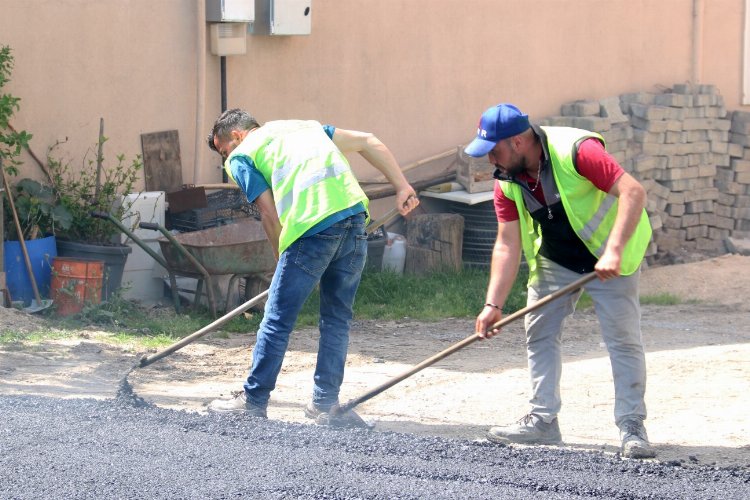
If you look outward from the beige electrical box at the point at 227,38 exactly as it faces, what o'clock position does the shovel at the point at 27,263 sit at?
The shovel is roughly at 3 o'clock from the beige electrical box.

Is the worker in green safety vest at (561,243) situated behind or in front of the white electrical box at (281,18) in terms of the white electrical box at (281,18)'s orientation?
in front

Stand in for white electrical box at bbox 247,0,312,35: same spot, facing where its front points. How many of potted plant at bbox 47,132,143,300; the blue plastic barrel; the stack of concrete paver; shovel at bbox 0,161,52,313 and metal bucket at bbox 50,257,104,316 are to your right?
4

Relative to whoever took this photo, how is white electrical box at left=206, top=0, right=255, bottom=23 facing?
facing the viewer and to the right of the viewer

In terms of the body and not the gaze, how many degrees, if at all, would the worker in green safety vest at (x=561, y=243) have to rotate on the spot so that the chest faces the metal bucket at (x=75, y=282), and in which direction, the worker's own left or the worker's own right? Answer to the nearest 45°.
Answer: approximately 90° to the worker's own right

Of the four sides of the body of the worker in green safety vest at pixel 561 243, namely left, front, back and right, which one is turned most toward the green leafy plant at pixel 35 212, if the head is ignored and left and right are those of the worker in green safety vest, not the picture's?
right

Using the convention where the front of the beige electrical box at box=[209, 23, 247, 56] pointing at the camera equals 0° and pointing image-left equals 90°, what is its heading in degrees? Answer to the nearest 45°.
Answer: approximately 315°

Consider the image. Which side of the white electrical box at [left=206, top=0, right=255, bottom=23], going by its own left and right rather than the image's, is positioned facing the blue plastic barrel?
right

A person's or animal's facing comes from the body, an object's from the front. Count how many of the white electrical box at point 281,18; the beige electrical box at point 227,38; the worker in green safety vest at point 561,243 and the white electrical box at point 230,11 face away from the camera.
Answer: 0

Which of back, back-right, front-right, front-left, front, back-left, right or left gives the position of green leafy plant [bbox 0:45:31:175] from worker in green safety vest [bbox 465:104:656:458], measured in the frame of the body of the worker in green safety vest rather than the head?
right

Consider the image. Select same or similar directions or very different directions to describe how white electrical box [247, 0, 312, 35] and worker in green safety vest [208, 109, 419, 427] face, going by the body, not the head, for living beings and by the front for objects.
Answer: very different directions
